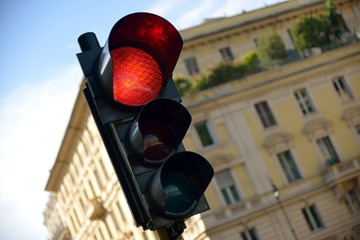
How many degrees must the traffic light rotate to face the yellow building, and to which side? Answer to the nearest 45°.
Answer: approximately 135° to its left

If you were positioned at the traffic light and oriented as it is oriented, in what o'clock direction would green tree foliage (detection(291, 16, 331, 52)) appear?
The green tree foliage is roughly at 8 o'clock from the traffic light.

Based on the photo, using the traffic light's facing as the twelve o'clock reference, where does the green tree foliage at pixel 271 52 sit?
The green tree foliage is roughly at 8 o'clock from the traffic light.

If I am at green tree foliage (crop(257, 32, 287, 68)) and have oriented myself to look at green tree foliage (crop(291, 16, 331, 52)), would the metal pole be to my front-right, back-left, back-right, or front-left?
back-right

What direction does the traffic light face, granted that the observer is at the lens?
facing the viewer and to the right of the viewer

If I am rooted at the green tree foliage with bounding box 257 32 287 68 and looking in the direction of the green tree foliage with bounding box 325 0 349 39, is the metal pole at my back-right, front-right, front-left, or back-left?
back-right

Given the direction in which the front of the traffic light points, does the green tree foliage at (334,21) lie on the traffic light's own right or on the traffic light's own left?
on the traffic light's own left
